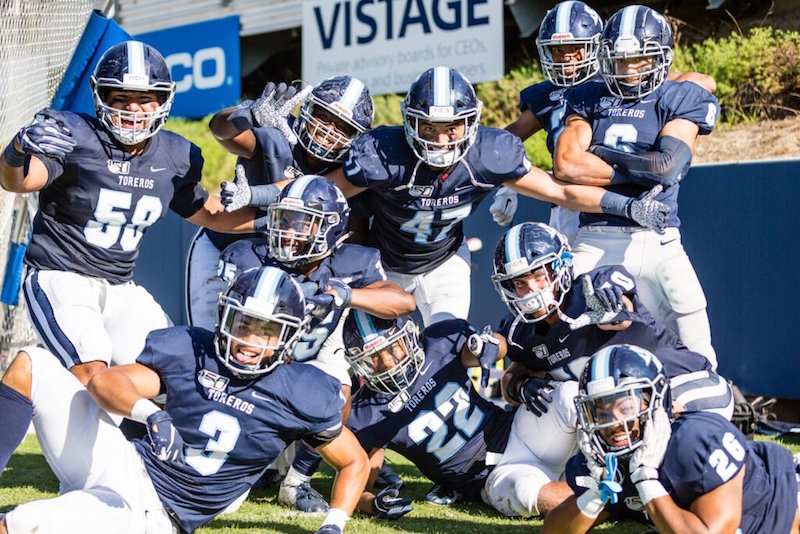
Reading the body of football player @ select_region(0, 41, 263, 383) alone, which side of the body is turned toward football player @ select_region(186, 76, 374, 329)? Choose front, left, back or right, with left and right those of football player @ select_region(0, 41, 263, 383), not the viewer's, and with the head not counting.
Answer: left

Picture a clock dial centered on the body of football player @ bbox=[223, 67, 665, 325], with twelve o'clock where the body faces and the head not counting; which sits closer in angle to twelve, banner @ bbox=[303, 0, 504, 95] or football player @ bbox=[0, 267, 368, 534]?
the football player

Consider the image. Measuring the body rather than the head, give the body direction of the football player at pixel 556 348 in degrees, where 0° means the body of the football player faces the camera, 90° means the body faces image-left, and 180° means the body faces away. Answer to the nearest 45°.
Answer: approximately 45°
